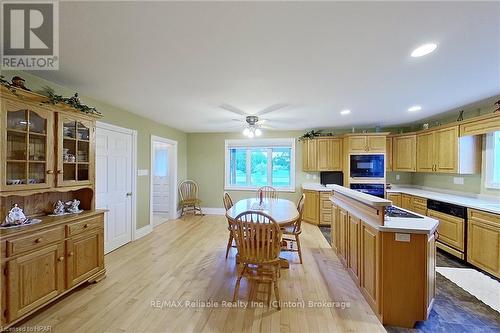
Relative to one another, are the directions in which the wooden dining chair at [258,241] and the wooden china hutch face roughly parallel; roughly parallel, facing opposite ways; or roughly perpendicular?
roughly perpendicular

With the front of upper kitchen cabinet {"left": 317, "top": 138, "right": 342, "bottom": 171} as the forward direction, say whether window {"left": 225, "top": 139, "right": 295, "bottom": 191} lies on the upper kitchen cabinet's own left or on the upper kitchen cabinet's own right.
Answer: on the upper kitchen cabinet's own right

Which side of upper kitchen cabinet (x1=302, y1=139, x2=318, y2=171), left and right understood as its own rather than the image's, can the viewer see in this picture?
front

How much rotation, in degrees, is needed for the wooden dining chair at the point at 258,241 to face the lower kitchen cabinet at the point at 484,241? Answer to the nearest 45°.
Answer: approximately 90° to its right

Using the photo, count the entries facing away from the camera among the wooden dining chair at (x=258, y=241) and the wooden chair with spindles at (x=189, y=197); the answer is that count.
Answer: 1

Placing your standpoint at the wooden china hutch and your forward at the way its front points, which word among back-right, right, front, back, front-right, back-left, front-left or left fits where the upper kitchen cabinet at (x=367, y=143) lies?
front-left

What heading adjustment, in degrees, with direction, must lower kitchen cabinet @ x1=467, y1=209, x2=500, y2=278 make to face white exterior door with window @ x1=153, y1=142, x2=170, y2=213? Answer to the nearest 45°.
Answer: approximately 45° to its right

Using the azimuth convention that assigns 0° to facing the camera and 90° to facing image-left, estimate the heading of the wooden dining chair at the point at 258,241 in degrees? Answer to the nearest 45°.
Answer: approximately 180°

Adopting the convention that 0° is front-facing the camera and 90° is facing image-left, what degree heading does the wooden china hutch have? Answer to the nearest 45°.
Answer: approximately 315°

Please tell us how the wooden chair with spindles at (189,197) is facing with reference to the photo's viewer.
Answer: facing the viewer and to the right of the viewer

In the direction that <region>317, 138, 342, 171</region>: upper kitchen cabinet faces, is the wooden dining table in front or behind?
in front

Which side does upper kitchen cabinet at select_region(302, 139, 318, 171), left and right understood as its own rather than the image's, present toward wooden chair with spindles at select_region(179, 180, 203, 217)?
right

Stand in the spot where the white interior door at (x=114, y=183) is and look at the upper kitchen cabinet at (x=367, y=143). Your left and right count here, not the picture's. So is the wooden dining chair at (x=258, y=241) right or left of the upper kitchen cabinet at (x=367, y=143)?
right

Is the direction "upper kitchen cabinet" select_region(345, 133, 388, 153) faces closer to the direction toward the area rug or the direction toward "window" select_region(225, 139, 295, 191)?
the area rug

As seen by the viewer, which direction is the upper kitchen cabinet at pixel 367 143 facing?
toward the camera
